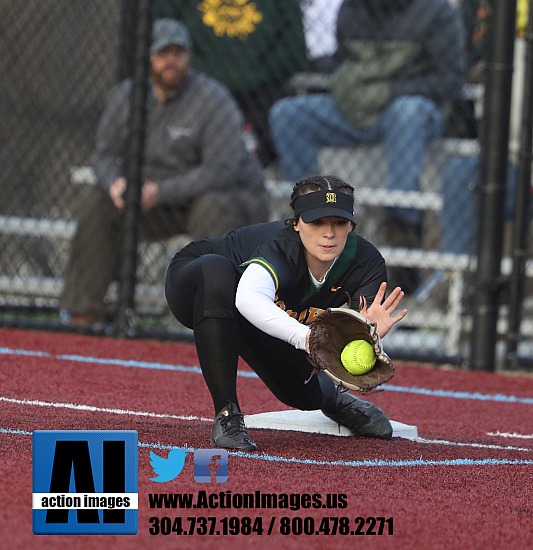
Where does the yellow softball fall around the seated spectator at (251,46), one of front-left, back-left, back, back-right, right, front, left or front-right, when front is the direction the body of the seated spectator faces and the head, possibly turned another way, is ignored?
front

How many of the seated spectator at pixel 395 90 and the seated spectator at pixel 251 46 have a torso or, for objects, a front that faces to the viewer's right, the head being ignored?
0

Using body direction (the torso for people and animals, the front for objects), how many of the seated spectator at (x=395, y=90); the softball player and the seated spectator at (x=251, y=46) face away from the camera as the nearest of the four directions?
0

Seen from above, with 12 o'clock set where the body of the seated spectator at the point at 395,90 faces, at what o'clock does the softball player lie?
The softball player is roughly at 11 o'clock from the seated spectator.

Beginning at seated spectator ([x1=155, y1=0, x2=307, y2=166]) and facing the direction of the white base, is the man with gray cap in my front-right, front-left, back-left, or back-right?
front-right

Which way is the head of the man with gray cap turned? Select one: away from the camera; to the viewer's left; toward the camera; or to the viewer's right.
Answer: toward the camera

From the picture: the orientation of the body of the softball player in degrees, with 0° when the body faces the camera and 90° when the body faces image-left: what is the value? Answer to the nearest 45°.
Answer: approximately 315°

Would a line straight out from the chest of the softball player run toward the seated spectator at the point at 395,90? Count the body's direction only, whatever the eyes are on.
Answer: no

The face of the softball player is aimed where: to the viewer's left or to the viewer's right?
to the viewer's right

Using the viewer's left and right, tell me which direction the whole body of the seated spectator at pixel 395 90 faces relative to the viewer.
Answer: facing the viewer and to the left of the viewer

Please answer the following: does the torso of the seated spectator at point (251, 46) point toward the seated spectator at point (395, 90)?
no

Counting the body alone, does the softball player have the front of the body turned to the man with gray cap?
no

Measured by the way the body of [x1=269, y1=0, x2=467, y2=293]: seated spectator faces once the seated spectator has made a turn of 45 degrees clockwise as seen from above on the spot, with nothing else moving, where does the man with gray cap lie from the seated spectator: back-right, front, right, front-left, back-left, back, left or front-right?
front

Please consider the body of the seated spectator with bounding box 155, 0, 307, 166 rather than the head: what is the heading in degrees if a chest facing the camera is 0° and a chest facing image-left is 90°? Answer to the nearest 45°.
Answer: approximately 0°

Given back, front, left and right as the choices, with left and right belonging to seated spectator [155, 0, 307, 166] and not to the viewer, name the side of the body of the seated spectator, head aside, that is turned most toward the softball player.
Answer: front
